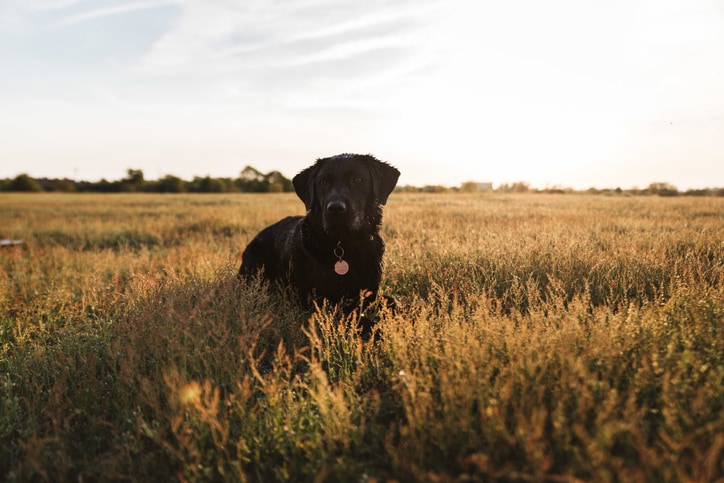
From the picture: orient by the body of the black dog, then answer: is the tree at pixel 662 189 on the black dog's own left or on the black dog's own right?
on the black dog's own left
